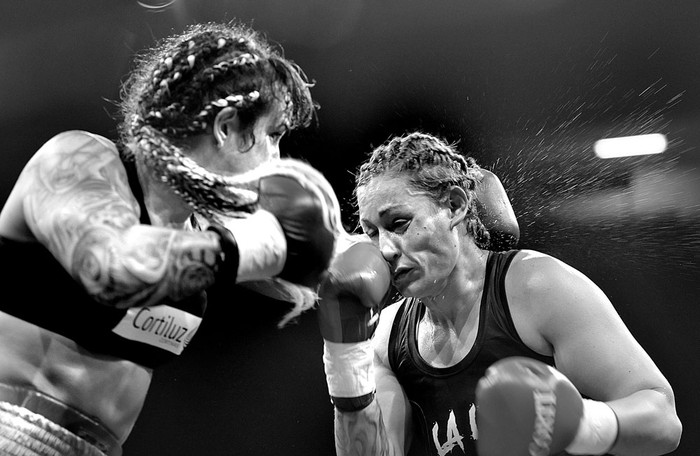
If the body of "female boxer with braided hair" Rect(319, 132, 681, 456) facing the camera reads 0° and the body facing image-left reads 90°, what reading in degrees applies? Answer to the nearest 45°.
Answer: approximately 45°
